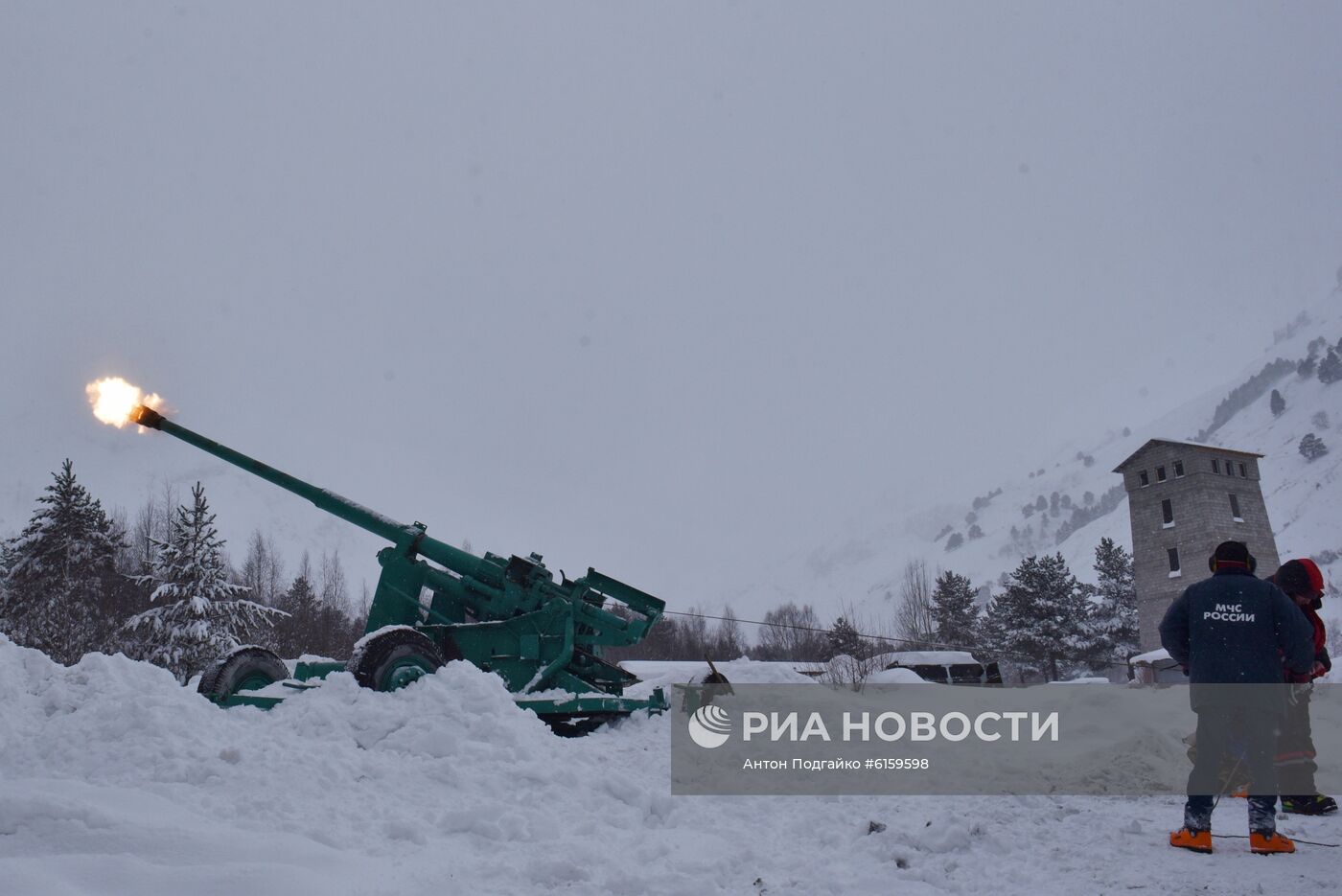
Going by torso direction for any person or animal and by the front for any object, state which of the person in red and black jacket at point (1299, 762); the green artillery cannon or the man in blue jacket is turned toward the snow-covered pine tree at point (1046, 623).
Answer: the man in blue jacket

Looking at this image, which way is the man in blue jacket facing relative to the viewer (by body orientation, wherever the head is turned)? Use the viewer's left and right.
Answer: facing away from the viewer

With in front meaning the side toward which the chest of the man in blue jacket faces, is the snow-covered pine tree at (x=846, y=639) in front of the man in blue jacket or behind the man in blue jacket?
in front

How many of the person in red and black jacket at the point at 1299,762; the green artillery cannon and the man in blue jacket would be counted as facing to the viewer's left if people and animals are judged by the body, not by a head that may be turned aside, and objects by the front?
1

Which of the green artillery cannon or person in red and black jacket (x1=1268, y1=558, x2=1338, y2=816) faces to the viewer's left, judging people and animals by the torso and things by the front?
the green artillery cannon

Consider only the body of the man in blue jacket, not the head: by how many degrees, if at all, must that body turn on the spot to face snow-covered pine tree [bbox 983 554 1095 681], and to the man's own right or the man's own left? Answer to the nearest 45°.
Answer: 0° — they already face it

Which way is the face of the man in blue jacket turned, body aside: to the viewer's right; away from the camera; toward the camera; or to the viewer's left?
away from the camera

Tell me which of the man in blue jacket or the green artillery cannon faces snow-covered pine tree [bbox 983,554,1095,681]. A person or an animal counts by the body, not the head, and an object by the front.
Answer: the man in blue jacket

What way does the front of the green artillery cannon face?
to the viewer's left

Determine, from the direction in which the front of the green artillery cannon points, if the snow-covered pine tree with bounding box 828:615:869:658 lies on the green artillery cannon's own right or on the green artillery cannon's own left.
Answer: on the green artillery cannon's own right
